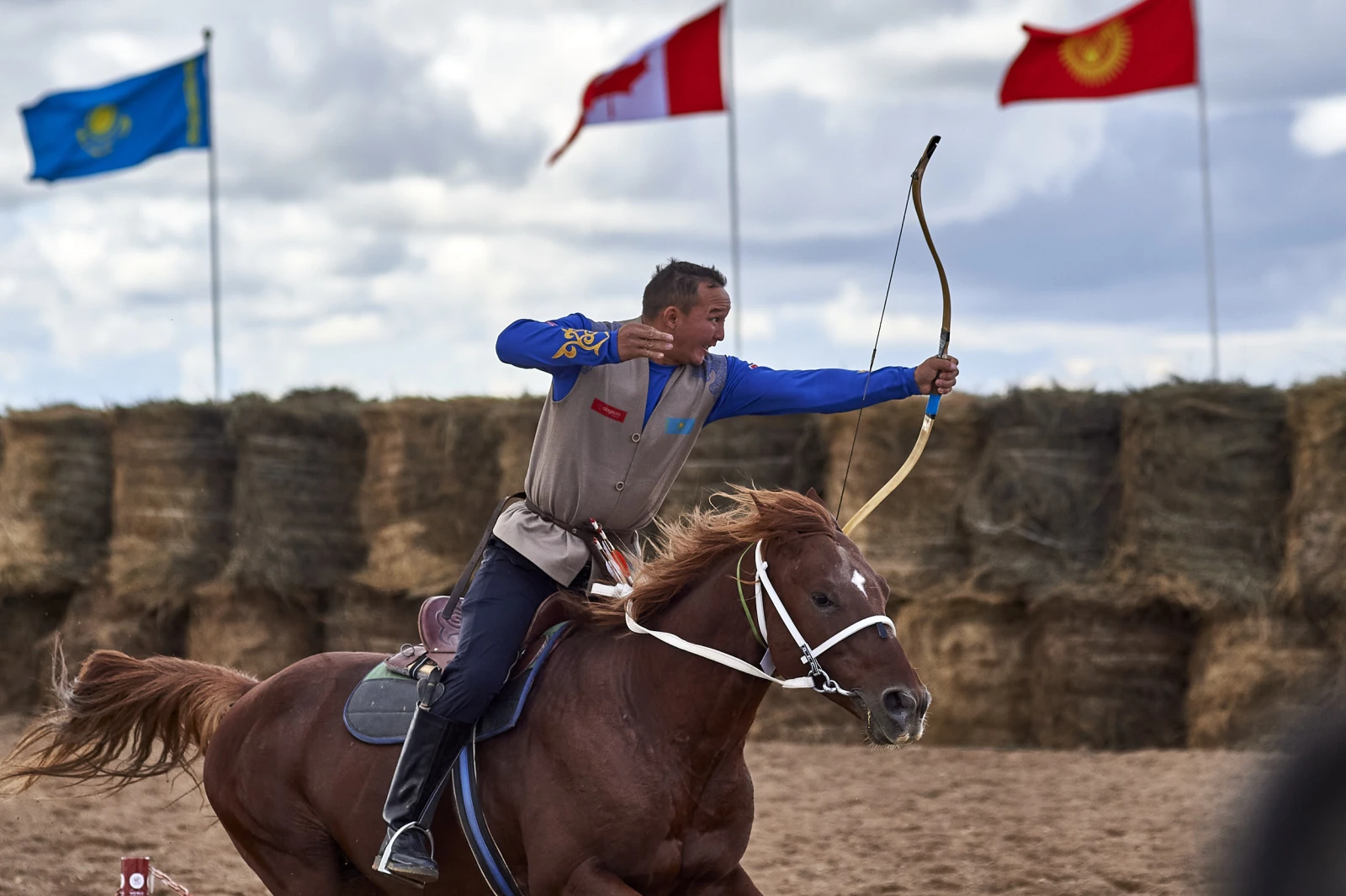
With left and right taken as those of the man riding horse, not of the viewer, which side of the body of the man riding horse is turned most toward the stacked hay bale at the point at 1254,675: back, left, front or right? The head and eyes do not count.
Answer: left

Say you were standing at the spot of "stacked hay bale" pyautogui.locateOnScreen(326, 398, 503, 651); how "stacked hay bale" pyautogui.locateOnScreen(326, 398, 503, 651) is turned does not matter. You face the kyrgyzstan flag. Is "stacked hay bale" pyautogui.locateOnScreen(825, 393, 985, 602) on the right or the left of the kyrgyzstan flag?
right

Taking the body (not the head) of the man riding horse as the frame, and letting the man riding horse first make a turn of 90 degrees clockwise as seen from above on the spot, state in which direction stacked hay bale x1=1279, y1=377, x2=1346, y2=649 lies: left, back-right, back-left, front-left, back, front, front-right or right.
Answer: back

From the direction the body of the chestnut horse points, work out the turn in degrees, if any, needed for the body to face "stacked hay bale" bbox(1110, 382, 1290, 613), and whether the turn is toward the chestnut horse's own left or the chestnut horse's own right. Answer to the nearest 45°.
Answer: approximately 90° to the chestnut horse's own left

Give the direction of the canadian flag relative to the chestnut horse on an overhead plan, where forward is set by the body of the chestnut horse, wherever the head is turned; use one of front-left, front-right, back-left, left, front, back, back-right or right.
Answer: back-left

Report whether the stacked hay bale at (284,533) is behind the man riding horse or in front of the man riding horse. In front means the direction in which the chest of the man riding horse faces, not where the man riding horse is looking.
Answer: behind

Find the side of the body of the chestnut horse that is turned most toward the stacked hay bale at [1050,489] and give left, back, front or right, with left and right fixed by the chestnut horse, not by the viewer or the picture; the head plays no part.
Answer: left

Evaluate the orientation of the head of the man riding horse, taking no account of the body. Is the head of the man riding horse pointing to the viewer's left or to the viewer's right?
to the viewer's right

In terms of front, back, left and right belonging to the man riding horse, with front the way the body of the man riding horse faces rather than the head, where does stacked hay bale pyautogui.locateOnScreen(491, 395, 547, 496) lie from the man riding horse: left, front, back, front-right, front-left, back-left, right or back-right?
back-left

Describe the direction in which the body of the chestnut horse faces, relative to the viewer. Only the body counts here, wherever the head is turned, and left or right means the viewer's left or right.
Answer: facing the viewer and to the right of the viewer
